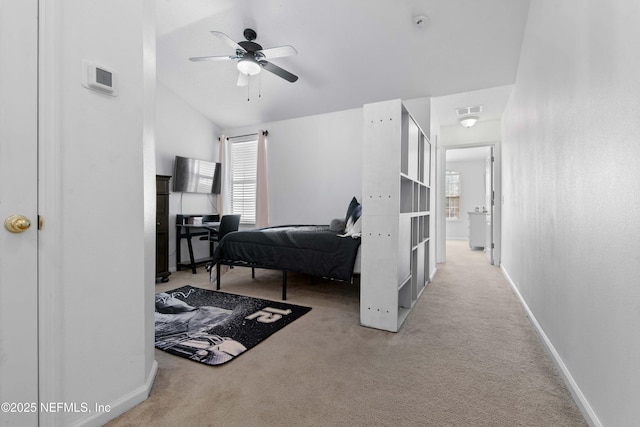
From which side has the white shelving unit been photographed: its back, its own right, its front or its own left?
right

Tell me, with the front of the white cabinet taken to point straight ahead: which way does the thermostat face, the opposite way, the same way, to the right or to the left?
to the left

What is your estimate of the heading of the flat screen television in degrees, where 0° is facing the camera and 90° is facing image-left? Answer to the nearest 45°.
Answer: approximately 315°

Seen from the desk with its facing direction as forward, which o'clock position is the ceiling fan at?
The ceiling fan is roughly at 1 o'clock from the desk.

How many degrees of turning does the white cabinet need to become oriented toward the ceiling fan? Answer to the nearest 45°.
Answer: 0° — it already faces it

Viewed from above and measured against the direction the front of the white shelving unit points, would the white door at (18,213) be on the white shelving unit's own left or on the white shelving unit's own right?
on the white shelving unit's own right

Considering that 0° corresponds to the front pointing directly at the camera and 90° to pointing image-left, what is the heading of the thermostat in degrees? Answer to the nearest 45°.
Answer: approximately 315°

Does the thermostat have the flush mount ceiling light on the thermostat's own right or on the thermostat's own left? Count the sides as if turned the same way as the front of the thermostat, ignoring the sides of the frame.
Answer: on the thermostat's own left

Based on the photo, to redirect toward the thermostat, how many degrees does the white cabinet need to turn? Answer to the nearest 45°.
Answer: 0° — it already faces it

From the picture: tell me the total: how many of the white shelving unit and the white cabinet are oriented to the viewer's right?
1
